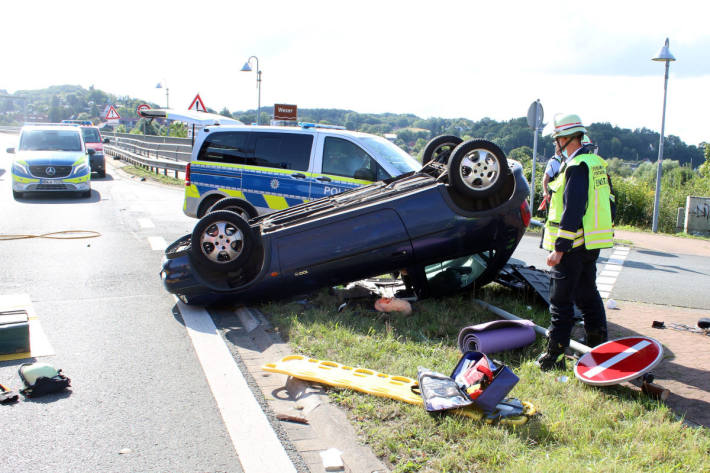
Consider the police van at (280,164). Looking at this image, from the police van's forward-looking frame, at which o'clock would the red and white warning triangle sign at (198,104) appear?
The red and white warning triangle sign is roughly at 7 o'clock from the police van.

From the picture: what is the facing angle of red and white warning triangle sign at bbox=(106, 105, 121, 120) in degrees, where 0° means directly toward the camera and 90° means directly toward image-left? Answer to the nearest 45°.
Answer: approximately 0°

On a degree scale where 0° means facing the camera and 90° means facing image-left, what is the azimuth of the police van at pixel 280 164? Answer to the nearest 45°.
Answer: approximately 315°

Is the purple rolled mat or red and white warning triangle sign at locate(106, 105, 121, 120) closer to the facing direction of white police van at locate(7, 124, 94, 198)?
the purple rolled mat

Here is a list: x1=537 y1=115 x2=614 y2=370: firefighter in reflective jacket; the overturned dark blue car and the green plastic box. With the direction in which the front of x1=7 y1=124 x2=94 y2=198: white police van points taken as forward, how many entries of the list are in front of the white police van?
3

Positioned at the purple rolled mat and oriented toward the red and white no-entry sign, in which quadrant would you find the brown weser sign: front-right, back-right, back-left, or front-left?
back-left

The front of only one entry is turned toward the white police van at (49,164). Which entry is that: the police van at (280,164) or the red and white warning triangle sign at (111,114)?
the red and white warning triangle sign

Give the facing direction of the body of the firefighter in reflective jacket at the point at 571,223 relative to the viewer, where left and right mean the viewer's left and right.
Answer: facing away from the viewer and to the left of the viewer

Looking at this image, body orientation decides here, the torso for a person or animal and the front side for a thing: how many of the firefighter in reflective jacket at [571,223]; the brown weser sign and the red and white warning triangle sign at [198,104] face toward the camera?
2
